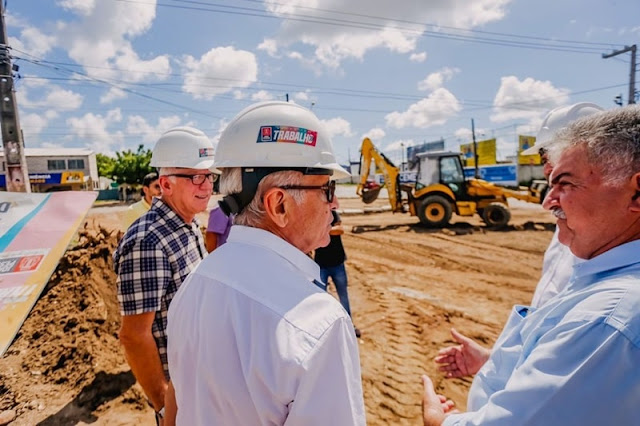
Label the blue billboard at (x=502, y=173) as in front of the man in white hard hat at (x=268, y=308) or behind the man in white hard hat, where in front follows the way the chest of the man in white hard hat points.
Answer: in front

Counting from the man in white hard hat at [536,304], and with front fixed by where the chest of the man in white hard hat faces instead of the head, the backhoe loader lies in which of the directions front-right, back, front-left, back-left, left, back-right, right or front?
right

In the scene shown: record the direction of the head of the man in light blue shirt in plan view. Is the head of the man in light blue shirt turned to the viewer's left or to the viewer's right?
to the viewer's left

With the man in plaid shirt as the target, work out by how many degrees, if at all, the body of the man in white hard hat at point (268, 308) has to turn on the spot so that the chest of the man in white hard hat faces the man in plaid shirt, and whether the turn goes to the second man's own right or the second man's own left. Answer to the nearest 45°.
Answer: approximately 90° to the second man's own left

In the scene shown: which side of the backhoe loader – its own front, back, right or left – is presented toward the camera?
right

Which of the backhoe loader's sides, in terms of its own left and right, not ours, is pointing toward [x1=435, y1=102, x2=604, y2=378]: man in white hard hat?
right

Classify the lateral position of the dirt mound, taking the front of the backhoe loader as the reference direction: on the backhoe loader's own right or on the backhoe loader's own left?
on the backhoe loader's own right

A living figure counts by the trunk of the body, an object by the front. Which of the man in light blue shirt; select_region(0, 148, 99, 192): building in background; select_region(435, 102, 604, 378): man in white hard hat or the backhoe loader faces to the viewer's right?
the backhoe loader

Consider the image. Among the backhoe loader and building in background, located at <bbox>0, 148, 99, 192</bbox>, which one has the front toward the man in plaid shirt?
the building in background

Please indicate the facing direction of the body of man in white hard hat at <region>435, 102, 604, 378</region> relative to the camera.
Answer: to the viewer's left

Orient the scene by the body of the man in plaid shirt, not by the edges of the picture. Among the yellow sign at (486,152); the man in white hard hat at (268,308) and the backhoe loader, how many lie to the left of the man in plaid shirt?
2

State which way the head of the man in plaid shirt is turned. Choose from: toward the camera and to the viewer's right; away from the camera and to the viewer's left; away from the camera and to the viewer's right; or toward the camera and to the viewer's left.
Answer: toward the camera and to the viewer's right
